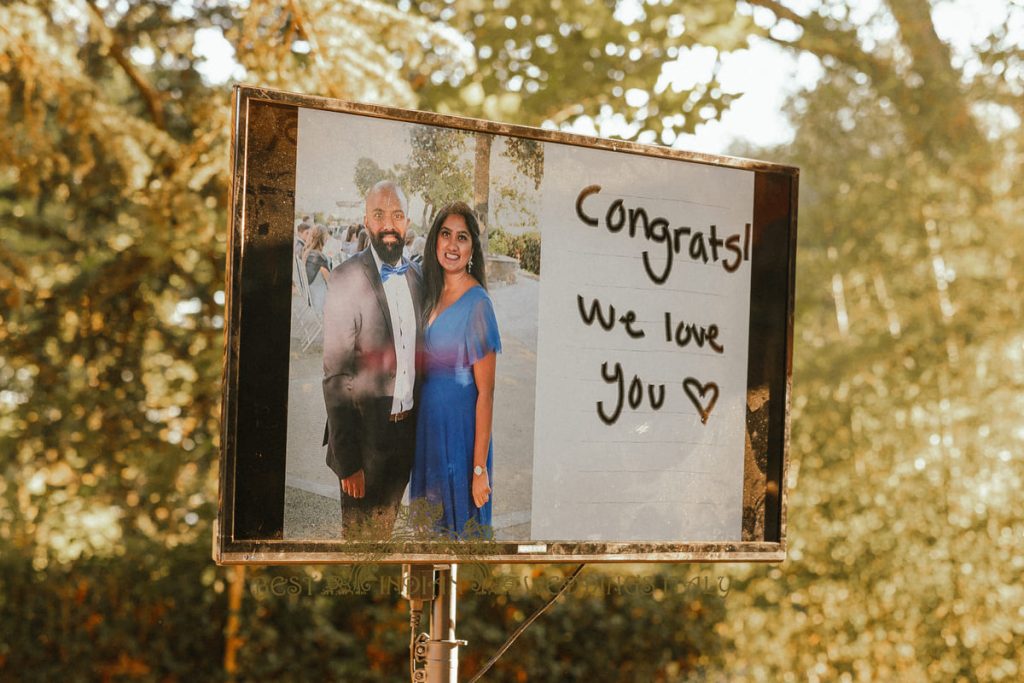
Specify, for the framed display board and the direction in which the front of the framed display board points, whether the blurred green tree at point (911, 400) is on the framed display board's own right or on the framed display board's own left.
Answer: on the framed display board's own left
